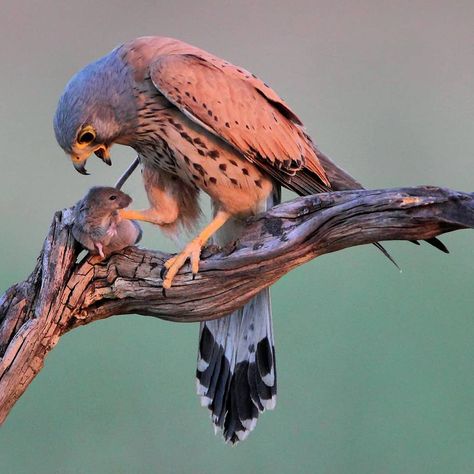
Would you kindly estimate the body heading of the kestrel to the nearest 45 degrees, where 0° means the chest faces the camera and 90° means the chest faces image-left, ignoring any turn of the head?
approximately 45°
